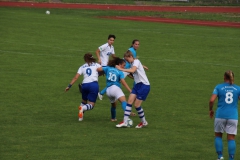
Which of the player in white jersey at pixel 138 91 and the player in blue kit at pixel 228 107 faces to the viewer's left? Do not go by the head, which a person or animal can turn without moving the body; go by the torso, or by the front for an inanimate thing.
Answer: the player in white jersey

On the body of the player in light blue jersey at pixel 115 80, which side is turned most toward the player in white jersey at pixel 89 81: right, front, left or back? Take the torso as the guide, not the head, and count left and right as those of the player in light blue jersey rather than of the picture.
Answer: left

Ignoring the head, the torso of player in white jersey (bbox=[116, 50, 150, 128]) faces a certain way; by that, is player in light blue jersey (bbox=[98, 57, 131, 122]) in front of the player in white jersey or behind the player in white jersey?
in front

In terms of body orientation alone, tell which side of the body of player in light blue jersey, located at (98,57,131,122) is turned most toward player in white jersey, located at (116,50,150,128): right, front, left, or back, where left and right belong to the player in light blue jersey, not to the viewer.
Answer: right

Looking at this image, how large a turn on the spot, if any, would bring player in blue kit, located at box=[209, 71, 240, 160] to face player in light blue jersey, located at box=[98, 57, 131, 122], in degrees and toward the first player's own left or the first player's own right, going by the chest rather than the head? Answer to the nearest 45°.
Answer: approximately 45° to the first player's own left

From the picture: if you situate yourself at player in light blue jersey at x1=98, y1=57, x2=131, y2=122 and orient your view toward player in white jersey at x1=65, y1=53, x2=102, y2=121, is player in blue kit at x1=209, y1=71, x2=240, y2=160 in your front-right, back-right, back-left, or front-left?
back-left

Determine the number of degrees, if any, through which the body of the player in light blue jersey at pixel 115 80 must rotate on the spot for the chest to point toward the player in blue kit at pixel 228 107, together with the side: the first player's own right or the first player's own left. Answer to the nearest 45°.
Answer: approximately 90° to the first player's own right

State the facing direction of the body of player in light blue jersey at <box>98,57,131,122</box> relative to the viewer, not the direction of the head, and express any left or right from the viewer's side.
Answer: facing away from the viewer and to the right of the viewer

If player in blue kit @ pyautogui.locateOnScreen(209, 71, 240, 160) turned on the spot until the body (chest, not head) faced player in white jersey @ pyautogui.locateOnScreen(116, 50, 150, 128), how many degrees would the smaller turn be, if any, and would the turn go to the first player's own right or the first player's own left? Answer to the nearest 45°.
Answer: approximately 45° to the first player's own left

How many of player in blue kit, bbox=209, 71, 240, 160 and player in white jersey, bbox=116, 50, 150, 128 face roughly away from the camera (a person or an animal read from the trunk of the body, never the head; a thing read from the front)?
1

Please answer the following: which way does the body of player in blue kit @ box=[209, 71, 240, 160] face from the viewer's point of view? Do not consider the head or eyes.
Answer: away from the camera

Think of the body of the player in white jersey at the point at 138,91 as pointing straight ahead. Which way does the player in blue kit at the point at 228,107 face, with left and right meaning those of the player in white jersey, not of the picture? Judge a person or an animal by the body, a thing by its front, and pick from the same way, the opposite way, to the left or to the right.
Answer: to the right

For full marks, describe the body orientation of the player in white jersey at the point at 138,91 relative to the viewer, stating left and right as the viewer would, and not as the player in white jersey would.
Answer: facing to the left of the viewer
